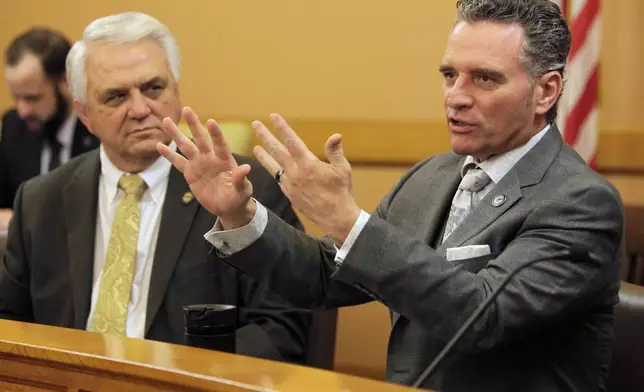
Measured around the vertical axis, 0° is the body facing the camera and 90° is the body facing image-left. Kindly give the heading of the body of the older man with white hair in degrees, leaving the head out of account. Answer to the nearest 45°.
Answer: approximately 0°

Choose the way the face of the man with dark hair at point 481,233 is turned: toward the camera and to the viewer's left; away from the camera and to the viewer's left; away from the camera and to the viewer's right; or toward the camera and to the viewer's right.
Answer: toward the camera and to the viewer's left

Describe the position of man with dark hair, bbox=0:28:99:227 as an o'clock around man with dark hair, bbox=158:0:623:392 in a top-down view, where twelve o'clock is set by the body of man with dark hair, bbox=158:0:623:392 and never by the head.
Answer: man with dark hair, bbox=0:28:99:227 is roughly at 3 o'clock from man with dark hair, bbox=158:0:623:392.

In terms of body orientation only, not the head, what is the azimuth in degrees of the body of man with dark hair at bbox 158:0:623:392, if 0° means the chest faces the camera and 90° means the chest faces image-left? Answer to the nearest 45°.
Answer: approximately 45°

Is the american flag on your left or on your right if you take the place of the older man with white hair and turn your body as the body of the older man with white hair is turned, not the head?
on your left

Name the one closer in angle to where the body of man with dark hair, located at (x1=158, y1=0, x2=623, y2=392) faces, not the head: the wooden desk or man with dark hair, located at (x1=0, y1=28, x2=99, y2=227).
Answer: the wooden desk

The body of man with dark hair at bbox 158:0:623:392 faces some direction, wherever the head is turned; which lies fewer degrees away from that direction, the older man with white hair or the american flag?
the older man with white hair

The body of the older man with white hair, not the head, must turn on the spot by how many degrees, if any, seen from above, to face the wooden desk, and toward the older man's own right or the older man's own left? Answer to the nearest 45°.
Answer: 0° — they already face it
